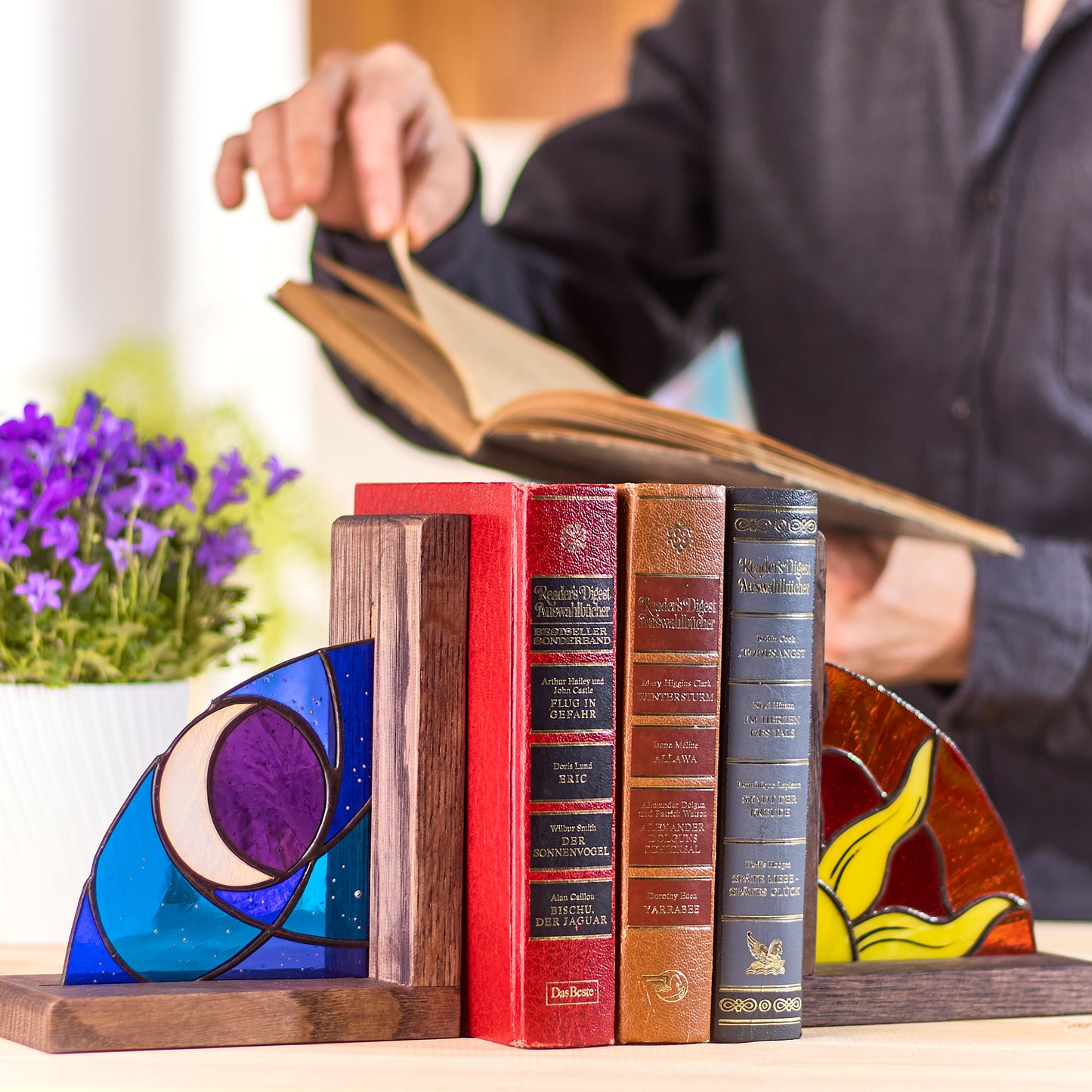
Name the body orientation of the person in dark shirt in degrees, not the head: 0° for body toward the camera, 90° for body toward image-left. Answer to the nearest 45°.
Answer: approximately 0°

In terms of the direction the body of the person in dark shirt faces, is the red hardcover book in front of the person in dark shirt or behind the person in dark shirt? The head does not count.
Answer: in front

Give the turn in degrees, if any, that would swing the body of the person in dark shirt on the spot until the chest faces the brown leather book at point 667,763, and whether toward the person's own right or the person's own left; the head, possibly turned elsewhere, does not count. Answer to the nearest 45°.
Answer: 0° — they already face it
